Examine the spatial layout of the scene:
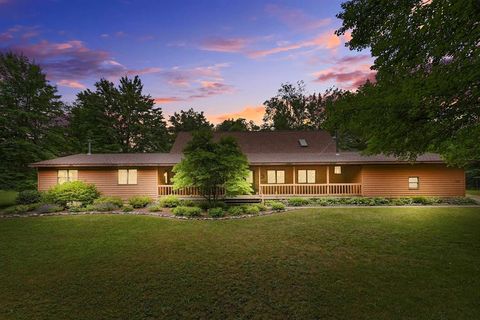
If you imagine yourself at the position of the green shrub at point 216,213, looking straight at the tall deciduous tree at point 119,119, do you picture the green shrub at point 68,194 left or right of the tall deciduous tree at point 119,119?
left

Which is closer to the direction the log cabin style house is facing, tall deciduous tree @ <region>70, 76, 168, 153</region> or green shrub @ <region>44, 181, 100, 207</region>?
the green shrub

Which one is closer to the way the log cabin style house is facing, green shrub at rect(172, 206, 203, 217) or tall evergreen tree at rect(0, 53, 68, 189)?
the green shrub

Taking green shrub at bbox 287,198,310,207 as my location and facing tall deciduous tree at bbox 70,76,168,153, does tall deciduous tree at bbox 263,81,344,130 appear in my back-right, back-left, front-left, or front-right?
front-right

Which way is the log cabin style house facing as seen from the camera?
toward the camera

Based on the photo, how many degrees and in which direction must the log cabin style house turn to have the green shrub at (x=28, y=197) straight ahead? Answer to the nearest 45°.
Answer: approximately 90° to its right

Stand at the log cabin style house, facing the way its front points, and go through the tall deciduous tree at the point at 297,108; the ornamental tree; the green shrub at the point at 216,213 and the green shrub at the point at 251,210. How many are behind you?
1

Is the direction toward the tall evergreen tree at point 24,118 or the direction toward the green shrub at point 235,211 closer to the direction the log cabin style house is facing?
the green shrub

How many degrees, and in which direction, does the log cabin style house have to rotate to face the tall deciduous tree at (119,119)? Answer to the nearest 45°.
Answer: approximately 135° to its right

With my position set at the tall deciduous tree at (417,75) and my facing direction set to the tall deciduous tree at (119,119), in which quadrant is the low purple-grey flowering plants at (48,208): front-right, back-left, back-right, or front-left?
front-left
